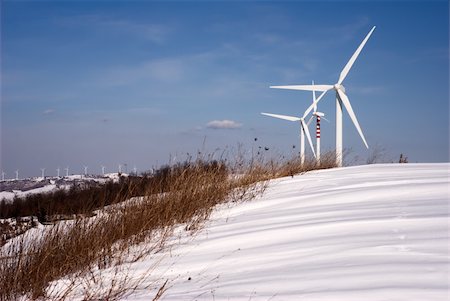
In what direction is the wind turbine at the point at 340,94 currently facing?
toward the camera
